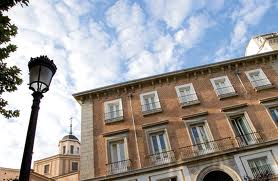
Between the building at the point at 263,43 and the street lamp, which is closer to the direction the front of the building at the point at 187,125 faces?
the street lamp

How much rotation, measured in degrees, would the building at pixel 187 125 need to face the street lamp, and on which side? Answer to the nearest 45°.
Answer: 0° — it already faces it

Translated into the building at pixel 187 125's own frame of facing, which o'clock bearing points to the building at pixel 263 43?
the building at pixel 263 43 is roughly at 8 o'clock from the building at pixel 187 125.

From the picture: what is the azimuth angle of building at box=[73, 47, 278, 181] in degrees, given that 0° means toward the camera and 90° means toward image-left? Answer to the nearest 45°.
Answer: approximately 0°
